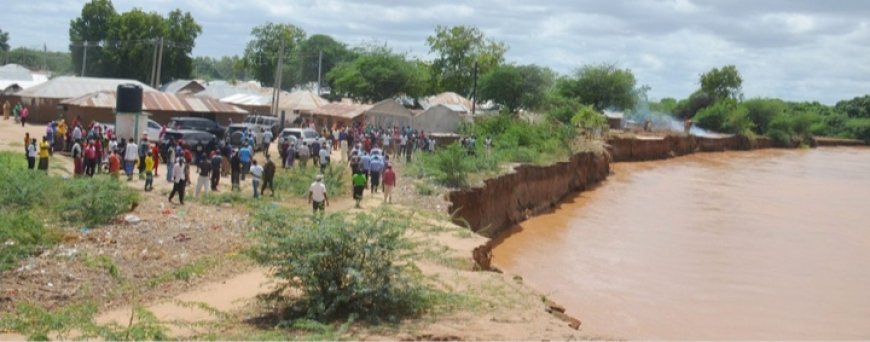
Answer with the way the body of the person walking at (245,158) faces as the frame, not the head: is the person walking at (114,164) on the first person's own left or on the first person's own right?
on the first person's own left

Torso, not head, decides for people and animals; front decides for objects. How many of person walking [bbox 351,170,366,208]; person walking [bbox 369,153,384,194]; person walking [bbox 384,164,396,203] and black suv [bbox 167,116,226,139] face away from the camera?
3

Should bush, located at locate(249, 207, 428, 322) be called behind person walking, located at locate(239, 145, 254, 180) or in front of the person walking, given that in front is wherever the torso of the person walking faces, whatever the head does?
behind

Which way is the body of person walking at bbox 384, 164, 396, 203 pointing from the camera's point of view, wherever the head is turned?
away from the camera

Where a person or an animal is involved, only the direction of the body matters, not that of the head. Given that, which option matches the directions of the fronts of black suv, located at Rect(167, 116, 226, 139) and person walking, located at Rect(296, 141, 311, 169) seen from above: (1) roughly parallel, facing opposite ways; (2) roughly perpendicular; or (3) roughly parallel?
roughly perpendicular

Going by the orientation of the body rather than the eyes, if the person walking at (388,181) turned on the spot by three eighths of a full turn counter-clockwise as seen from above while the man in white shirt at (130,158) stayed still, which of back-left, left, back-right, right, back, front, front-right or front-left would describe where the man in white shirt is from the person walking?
front-right

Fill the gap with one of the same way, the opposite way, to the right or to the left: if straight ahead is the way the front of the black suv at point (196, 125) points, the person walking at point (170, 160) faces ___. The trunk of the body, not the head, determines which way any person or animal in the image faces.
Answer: to the left

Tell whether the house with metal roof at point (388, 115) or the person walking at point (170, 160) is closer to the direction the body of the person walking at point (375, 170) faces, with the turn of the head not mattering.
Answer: the house with metal roof

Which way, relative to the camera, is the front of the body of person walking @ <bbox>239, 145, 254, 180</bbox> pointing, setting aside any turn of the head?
away from the camera

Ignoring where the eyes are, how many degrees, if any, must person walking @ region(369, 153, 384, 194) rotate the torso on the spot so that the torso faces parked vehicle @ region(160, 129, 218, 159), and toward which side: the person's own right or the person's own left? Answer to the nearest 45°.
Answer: approximately 45° to the person's own left

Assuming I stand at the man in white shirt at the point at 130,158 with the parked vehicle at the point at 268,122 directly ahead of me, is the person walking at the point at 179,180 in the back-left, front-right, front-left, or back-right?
back-right

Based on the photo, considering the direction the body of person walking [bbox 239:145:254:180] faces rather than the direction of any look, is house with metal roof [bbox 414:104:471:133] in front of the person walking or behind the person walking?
in front
